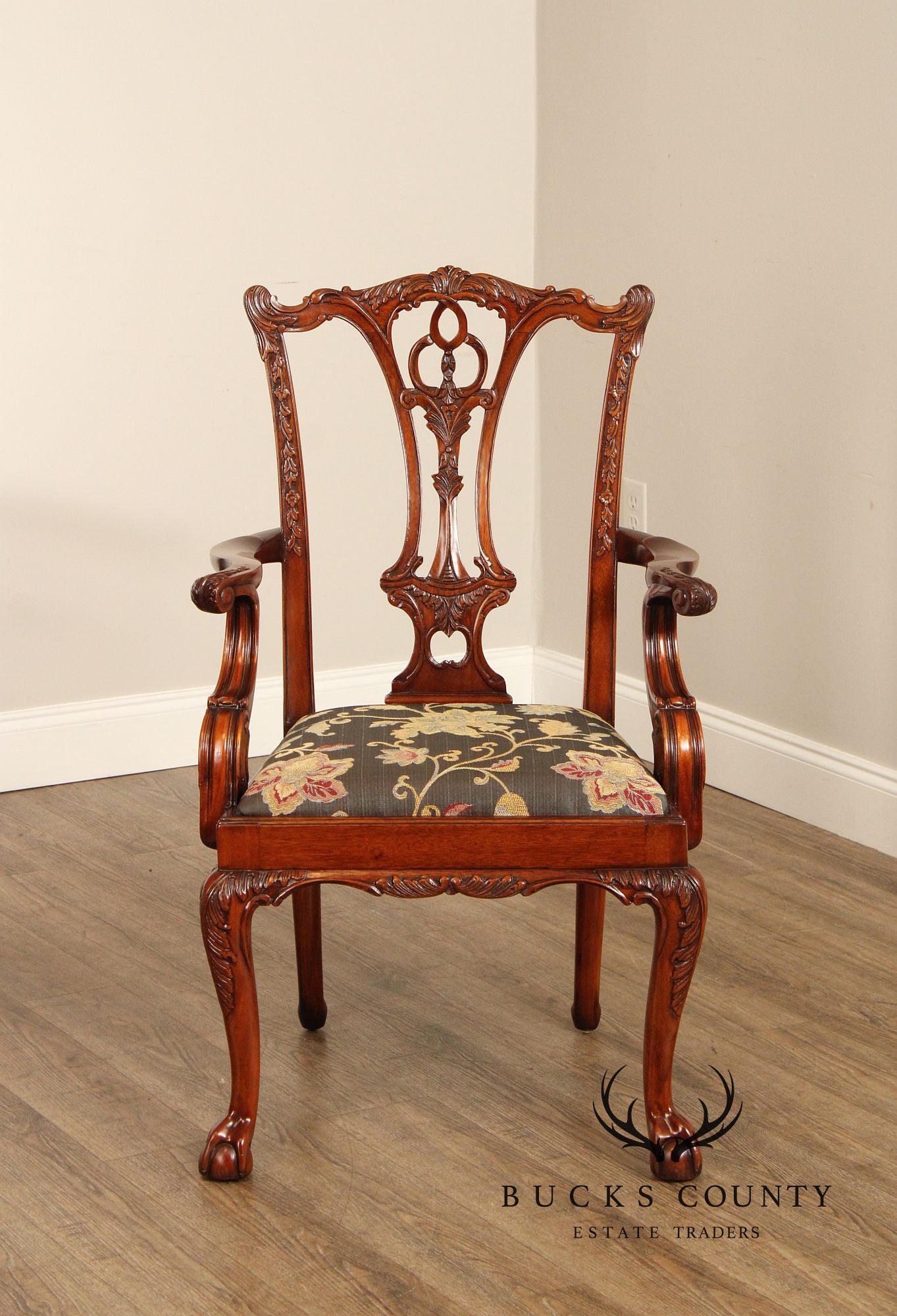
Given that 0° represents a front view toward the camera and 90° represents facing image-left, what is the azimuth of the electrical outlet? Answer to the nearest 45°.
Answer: approximately 45°

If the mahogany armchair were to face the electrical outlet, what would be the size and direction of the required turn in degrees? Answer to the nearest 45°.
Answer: approximately 180°

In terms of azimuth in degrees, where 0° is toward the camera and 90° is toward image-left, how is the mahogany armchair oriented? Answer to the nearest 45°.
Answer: approximately 0°

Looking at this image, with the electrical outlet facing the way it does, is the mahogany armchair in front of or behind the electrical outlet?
in front

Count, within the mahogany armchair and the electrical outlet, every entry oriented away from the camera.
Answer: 0
